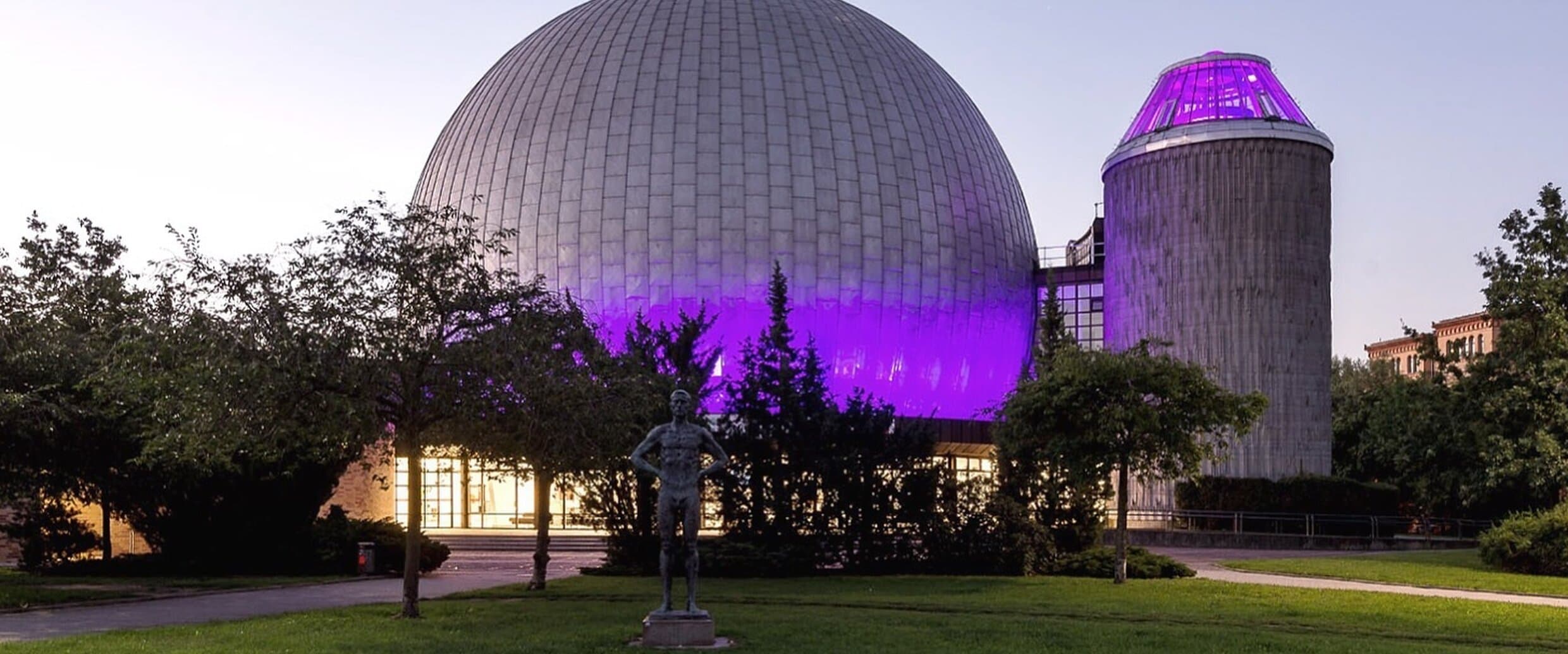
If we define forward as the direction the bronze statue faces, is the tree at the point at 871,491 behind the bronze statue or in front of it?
behind

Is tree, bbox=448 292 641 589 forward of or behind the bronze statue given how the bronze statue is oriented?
behind

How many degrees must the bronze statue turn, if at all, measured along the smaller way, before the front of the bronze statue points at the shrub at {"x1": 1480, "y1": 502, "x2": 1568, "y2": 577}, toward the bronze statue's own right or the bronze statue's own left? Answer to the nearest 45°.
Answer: approximately 135° to the bronze statue's own left

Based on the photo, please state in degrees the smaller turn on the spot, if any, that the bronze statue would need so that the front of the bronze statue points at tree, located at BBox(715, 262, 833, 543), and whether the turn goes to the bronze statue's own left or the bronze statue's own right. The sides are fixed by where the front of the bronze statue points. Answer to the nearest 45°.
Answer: approximately 180°

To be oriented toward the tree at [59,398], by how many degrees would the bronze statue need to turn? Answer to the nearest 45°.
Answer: approximately 135° to its right

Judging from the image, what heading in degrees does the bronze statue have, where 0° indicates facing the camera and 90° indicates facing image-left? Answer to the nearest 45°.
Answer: approximately 0°

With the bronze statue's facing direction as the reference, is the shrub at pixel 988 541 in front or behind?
behind

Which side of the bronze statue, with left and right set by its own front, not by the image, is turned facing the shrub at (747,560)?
back
